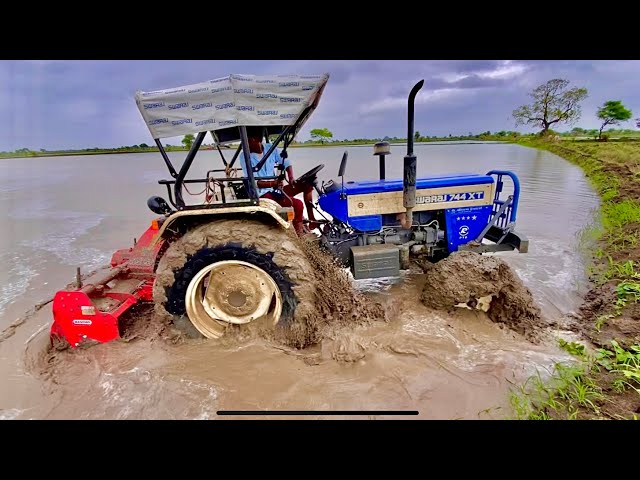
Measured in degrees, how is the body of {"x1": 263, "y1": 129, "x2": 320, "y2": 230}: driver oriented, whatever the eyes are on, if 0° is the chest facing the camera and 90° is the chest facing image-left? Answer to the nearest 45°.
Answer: approximately 270°

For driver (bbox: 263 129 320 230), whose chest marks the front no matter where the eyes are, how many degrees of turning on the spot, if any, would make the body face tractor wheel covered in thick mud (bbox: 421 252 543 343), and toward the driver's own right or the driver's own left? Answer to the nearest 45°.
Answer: approximately 45° to the driver's own right

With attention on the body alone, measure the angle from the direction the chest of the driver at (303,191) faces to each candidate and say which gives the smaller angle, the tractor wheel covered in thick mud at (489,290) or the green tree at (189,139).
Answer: the tractor wheel covered in thick mud

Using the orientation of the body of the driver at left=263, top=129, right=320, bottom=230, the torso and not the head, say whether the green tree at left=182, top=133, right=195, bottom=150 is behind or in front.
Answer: behind
